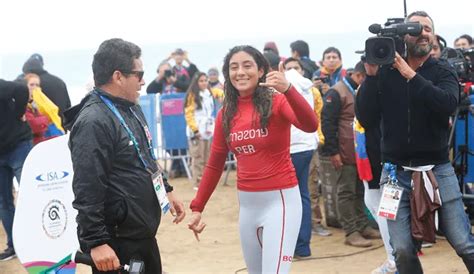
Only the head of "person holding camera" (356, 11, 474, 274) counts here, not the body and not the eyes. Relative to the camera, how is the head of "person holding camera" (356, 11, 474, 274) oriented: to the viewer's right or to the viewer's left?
to the viewer's left

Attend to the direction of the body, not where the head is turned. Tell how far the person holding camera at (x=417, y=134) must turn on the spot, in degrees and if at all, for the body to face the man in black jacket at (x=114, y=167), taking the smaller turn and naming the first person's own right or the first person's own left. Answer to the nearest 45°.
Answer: approximately 45° to the first person's own right

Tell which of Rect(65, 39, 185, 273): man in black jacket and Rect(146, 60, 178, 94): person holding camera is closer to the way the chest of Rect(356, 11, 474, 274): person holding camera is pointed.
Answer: the man in black jacket

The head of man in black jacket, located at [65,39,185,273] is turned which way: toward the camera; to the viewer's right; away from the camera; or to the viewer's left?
to the viewer's right
